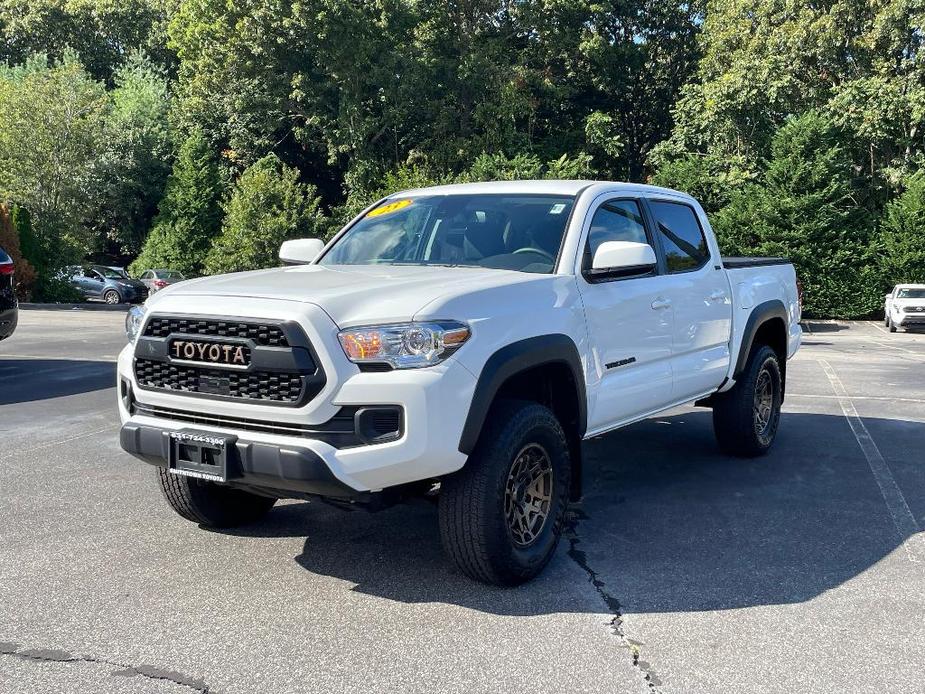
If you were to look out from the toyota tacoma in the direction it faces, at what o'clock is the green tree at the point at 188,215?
The green tree is roughly at 4 o'clock from the toyota tacoma.

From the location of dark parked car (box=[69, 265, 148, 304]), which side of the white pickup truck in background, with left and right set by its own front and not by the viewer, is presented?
right

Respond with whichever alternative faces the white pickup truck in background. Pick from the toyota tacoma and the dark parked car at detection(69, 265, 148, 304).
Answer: the dark parked car

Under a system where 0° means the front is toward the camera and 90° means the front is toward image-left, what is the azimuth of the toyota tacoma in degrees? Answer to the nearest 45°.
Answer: approximately 45°

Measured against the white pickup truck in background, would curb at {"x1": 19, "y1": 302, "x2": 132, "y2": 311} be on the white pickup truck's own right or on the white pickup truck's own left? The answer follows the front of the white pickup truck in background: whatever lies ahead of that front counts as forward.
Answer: on the white pickup truck's own right

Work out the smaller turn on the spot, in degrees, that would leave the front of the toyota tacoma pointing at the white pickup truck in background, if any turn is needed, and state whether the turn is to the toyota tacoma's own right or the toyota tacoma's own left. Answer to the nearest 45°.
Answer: approximately 180°

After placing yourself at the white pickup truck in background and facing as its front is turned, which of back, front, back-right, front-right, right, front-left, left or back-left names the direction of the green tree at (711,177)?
back-right

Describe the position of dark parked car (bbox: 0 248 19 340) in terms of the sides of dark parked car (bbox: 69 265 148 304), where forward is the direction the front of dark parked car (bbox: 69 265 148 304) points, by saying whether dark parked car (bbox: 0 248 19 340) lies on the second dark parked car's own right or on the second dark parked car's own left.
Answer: on the second dark parked car's own right

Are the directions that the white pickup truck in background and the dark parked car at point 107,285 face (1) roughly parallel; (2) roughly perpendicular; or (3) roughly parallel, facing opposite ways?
roughly perpendicular

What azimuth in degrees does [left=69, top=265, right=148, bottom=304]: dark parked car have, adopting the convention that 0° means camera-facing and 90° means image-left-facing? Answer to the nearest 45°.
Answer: approximately 315°

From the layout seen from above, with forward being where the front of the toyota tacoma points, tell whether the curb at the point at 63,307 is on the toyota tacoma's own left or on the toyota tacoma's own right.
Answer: on the toyota tacoma's own right
